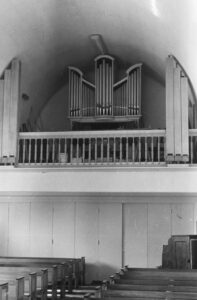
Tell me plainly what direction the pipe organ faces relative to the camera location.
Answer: facing the viewer

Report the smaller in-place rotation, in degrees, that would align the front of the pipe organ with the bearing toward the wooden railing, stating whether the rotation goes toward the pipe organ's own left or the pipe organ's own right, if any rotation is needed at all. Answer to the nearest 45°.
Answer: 0° — it already faces it

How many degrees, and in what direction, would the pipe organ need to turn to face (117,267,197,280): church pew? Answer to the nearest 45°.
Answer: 0° — it already faces it

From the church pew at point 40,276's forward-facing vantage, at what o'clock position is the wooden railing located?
The wooden railing is roughly at 7 o'clock from the church pew.

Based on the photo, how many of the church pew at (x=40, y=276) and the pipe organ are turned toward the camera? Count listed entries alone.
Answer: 2

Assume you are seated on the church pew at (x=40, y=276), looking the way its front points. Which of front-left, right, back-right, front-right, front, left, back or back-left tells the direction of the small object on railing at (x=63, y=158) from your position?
back
